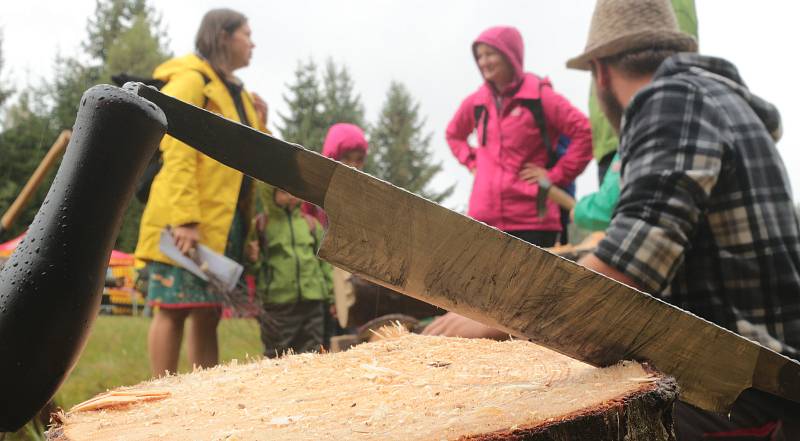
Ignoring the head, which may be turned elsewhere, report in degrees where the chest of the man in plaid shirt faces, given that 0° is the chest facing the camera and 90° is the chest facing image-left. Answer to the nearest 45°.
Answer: approximately 135°

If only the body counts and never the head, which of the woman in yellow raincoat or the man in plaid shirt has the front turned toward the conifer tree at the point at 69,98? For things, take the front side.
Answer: the man in plaid shirt

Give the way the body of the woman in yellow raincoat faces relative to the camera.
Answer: to the viewer's right

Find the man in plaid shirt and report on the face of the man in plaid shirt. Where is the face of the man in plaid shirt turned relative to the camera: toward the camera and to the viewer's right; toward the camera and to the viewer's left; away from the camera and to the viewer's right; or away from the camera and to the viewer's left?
away from the camera and to the viewer's left

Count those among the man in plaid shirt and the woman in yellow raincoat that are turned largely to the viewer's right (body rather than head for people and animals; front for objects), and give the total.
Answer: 1

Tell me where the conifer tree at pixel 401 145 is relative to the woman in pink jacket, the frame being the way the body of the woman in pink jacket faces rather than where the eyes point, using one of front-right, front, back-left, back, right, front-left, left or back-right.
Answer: back-right

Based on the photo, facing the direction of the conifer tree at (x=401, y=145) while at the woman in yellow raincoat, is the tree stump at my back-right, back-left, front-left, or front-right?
back-right

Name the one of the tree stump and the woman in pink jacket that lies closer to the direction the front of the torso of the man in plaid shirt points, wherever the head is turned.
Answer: the woman in pink jacket

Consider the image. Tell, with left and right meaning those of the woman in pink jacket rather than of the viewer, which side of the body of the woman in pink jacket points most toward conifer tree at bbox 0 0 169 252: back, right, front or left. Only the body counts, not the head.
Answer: right

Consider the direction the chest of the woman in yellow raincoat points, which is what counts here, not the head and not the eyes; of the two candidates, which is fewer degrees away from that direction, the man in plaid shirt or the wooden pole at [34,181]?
the man in plaid shirt

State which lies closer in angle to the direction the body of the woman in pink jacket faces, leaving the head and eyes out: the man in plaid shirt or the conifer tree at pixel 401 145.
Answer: the man in plaid shirt

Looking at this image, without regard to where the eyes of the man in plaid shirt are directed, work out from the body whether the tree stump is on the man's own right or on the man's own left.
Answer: on the man's own left
